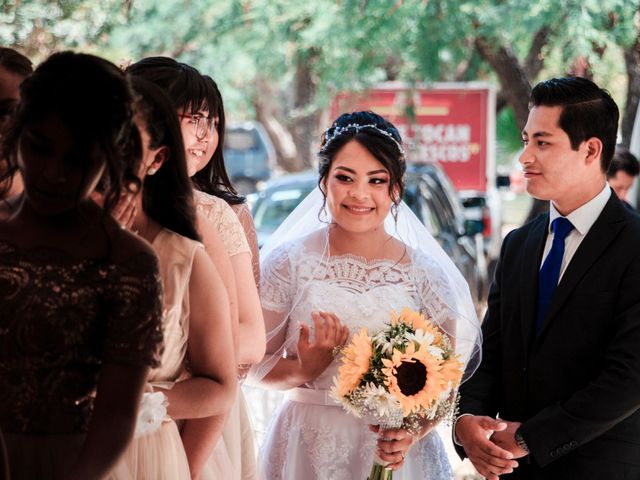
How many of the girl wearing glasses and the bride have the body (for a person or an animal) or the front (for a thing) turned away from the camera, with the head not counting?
0

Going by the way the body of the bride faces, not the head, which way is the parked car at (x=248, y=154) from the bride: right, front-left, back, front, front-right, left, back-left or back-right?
back

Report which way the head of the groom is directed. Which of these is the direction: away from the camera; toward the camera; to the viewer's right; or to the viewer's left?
to the viewer's left

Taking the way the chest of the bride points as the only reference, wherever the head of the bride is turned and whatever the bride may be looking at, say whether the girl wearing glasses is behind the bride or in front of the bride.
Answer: in front

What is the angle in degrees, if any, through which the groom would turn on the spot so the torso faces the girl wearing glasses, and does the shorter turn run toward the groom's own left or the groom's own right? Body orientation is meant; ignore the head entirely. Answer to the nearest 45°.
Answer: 0° — they already face them

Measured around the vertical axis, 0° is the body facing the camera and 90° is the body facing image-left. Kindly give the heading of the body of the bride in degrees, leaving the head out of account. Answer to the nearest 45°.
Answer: approximately 0°

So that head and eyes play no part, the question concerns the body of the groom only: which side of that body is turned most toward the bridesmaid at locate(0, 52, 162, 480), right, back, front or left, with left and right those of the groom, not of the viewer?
front
